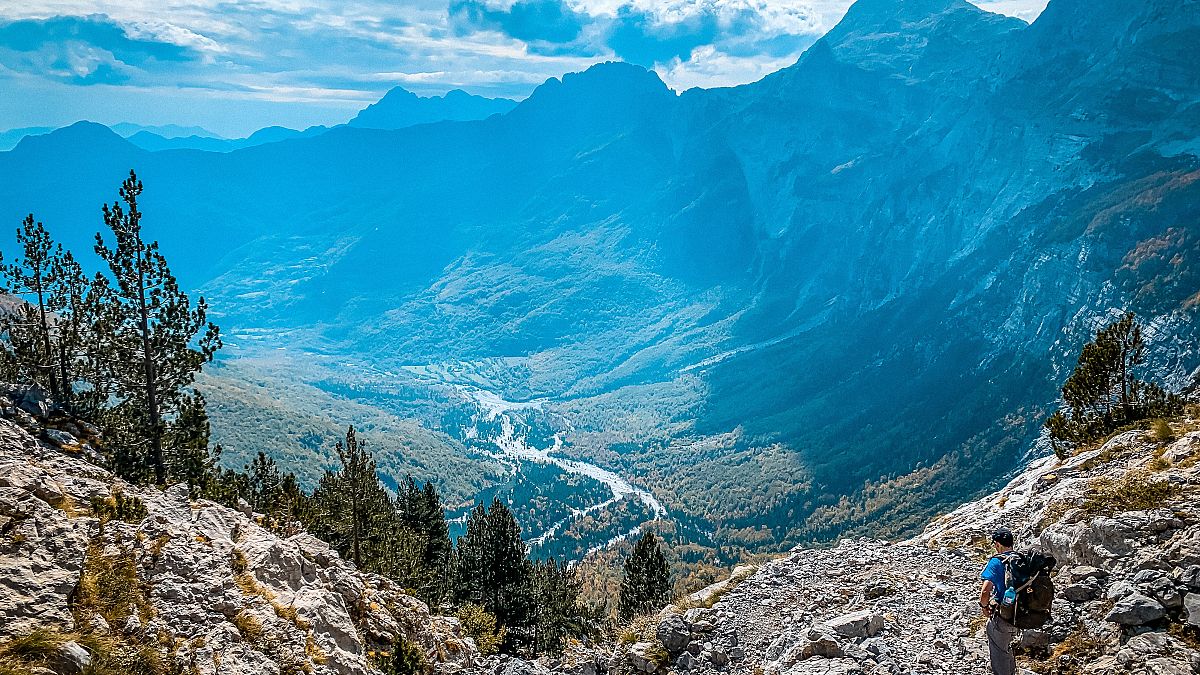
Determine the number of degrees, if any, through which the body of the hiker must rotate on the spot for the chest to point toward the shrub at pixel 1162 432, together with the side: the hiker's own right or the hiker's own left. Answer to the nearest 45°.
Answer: approximately 90° to the hiker's own right

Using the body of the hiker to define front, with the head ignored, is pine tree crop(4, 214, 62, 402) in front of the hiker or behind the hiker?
in front

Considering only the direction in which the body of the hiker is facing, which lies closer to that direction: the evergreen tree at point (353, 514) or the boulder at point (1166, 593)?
the evergreen tree

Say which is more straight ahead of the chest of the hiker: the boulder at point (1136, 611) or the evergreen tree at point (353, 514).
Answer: the evergreen tree

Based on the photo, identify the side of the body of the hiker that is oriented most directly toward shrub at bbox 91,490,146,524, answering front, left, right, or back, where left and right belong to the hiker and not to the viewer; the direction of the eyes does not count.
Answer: front

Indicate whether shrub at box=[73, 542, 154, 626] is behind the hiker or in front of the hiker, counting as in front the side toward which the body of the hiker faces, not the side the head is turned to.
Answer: in front

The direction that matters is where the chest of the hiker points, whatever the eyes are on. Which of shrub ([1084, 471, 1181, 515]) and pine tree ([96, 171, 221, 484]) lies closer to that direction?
the pine tree
